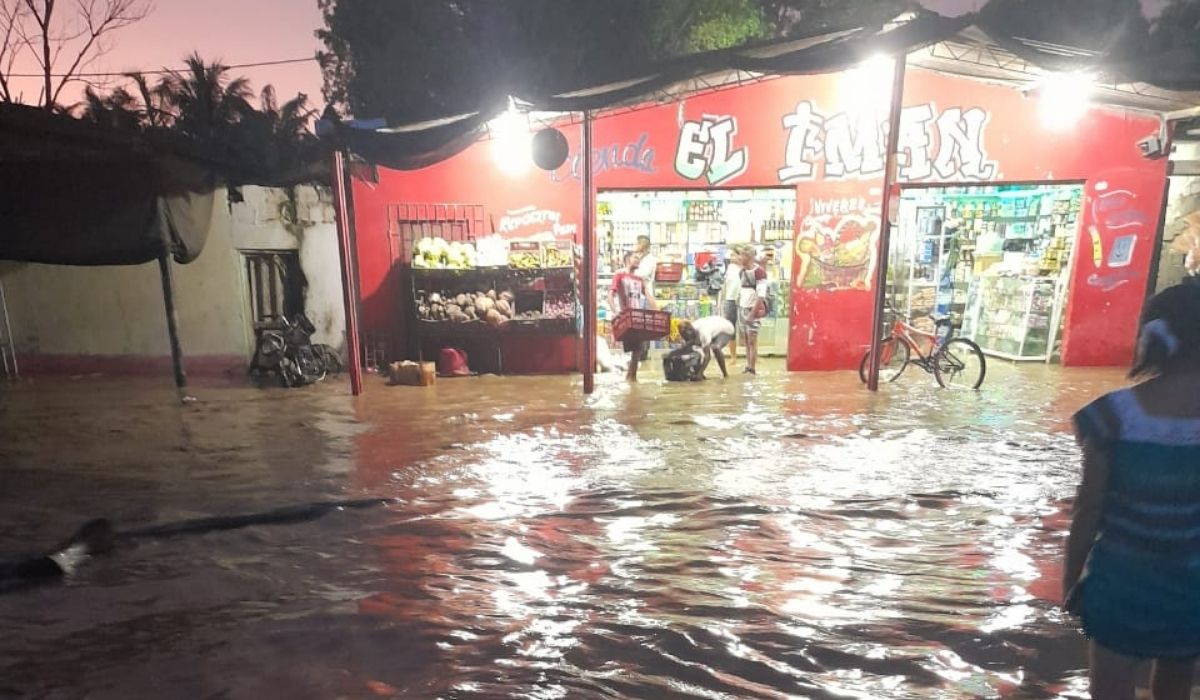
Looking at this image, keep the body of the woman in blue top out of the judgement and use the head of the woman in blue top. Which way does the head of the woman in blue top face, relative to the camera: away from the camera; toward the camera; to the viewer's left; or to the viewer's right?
away from the camera

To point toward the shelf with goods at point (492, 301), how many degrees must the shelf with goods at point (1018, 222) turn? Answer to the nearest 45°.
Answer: approximately 45° to its right

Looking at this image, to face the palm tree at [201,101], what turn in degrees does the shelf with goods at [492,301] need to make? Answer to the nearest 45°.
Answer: approximately 135° to its right

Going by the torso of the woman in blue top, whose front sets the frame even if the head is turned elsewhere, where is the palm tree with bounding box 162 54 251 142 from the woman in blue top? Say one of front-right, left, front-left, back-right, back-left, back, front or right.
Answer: left

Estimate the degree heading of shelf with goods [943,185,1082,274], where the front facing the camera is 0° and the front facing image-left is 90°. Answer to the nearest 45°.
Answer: approximately 0°

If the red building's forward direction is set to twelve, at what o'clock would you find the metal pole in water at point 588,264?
The metal pole in water is roughly at 2 o'clock from the red building.

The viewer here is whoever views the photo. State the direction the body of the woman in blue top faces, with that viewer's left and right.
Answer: facing away from the viewer

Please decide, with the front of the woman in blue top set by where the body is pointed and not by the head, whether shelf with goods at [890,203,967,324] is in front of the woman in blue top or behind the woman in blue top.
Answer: in front

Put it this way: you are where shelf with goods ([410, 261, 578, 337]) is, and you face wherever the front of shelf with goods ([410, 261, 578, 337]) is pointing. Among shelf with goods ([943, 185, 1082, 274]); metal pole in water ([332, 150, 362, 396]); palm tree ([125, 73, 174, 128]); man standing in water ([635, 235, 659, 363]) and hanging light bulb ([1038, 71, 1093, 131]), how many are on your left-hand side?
3

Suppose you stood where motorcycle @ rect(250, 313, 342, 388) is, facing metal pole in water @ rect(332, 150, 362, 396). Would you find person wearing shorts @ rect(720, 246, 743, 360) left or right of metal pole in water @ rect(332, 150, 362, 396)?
left
